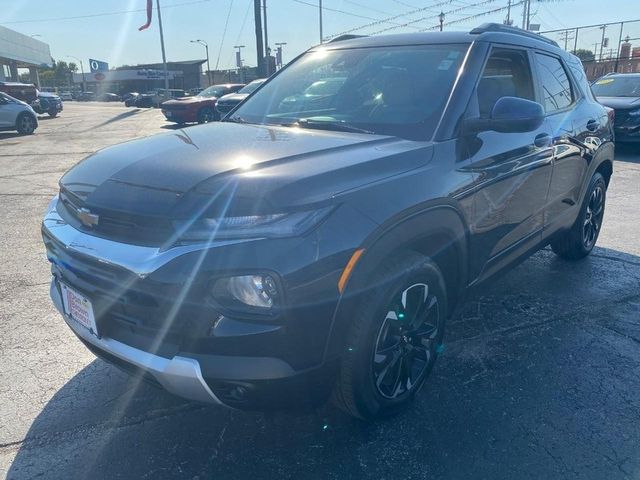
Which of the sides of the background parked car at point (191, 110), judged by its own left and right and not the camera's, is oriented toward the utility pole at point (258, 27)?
back

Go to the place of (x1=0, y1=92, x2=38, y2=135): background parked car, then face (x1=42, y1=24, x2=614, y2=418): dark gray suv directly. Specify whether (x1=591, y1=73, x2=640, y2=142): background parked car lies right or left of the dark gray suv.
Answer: left

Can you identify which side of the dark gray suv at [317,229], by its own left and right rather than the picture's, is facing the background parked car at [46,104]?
right

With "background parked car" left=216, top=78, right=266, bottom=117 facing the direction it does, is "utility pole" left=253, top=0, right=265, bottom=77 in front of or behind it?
behind

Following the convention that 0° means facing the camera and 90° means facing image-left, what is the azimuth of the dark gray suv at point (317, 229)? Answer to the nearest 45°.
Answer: approximately 45°

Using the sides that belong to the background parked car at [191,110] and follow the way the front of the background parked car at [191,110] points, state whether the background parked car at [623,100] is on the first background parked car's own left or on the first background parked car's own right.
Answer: on the first background parked car's own left

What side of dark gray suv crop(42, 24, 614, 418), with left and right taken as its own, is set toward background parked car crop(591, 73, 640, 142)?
back

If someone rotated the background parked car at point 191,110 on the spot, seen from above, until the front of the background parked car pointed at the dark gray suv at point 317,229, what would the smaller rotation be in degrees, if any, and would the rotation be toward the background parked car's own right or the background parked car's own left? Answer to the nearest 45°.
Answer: approximately 45° to the background parked car's own left
